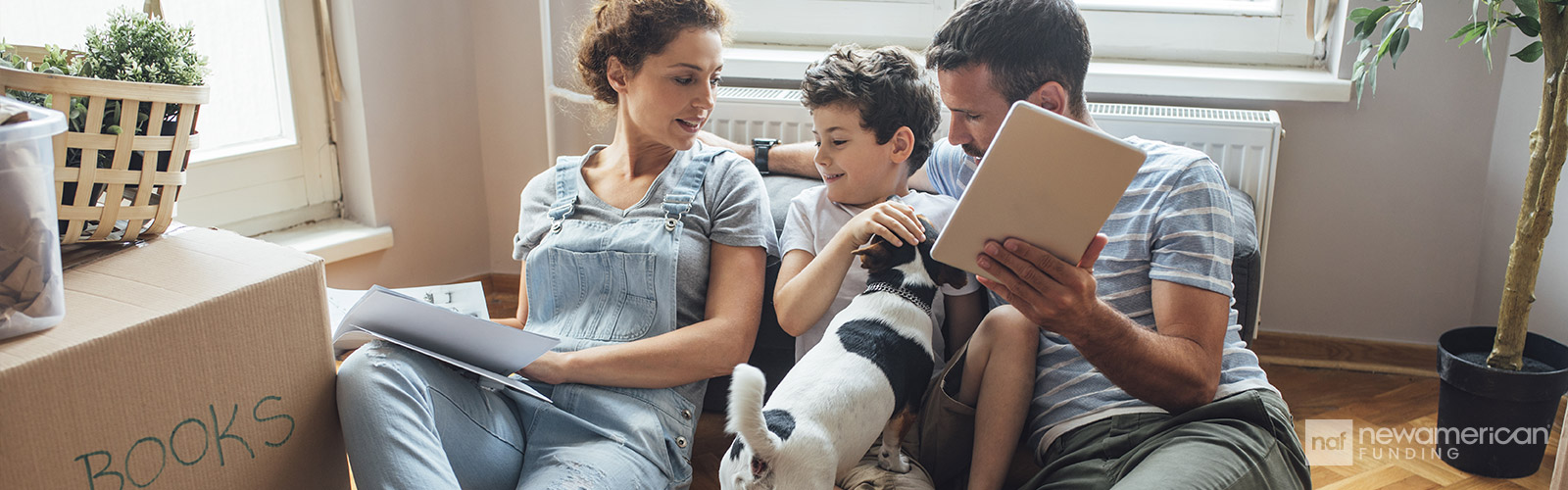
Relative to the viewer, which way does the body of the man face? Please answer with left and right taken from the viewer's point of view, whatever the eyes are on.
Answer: facing the viewer and to the left of the viewer

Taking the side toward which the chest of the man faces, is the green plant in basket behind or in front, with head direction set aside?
in front

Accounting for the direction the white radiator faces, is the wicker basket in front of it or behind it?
in front

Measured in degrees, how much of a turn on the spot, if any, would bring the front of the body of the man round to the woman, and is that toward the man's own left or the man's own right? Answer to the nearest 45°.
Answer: approximately 45° to the man's own right

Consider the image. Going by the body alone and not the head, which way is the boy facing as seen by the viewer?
toward the camera

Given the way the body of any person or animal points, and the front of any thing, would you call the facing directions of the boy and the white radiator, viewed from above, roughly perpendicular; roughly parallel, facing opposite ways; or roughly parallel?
roughly parallel

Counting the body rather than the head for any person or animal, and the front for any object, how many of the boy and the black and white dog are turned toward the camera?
1

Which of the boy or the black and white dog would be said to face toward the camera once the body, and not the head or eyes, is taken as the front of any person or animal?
the boy

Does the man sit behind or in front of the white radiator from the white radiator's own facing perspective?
in front

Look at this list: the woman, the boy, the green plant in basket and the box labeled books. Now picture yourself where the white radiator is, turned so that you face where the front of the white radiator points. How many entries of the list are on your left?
0

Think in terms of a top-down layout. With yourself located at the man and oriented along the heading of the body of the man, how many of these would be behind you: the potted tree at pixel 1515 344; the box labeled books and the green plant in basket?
1

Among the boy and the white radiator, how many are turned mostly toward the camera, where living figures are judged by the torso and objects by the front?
2

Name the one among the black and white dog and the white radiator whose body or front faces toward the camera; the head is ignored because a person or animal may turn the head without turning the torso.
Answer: the white radiator

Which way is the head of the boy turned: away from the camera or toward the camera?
toward the camera

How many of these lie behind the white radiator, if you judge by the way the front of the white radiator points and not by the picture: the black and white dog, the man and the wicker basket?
0
